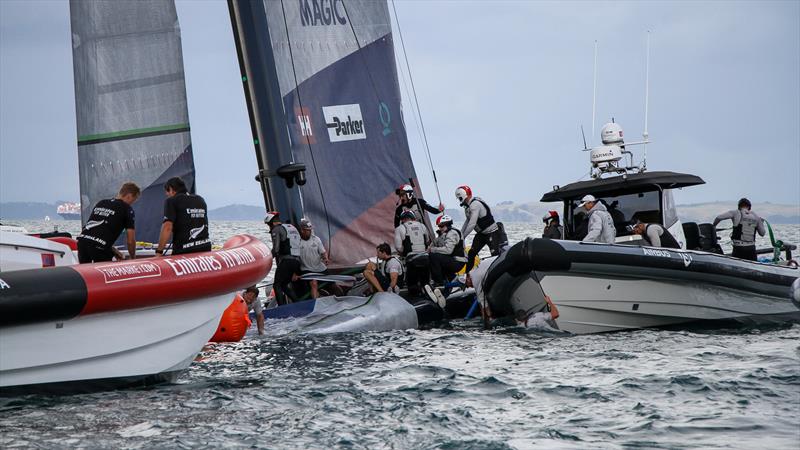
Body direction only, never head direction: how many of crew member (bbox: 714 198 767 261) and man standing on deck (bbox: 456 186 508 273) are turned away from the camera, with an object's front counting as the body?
1

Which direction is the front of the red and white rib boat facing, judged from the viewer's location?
facing to the right of the viewer

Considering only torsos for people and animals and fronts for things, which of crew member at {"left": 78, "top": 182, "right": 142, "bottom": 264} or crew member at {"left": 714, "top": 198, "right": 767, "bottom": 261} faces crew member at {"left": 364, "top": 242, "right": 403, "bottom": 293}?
crew member at {"left": 78, "top": 182, "right": 142, "bottom": 264}
